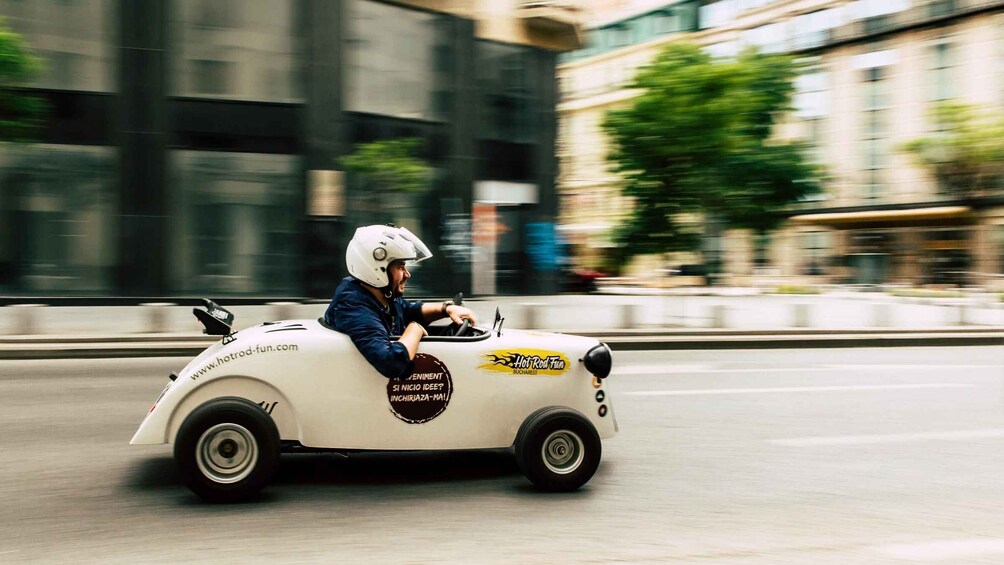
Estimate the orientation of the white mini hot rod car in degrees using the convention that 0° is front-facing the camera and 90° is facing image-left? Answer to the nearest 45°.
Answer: approximately 270°

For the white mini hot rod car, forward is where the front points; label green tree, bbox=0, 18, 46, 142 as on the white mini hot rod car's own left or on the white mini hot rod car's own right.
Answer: on the white mini hot rod car's own left

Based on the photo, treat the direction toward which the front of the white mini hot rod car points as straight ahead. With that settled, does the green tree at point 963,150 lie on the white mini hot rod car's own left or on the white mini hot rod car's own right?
on the white mini hot rod car's own left

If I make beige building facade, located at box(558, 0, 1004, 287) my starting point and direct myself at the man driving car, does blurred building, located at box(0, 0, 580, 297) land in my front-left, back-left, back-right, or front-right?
front-right

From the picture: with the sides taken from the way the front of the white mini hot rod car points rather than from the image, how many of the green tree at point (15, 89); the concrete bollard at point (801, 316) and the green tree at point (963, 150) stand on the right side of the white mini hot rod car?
0

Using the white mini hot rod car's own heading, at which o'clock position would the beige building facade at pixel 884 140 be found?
The beige building facade is roughly at 10 o'clock from the white mini hot rod car.

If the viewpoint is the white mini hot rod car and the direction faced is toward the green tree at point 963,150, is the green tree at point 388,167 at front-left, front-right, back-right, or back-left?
front-left

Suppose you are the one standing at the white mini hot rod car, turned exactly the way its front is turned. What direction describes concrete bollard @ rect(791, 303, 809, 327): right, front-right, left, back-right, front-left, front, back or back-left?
front-left

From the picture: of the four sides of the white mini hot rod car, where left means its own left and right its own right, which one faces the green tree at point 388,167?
left

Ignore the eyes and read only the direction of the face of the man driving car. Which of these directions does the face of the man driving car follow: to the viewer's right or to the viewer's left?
to the viewer's right

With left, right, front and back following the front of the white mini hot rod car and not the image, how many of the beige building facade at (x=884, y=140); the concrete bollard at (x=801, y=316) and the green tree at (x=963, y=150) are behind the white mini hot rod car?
0

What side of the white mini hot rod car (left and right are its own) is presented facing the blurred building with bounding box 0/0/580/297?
left
